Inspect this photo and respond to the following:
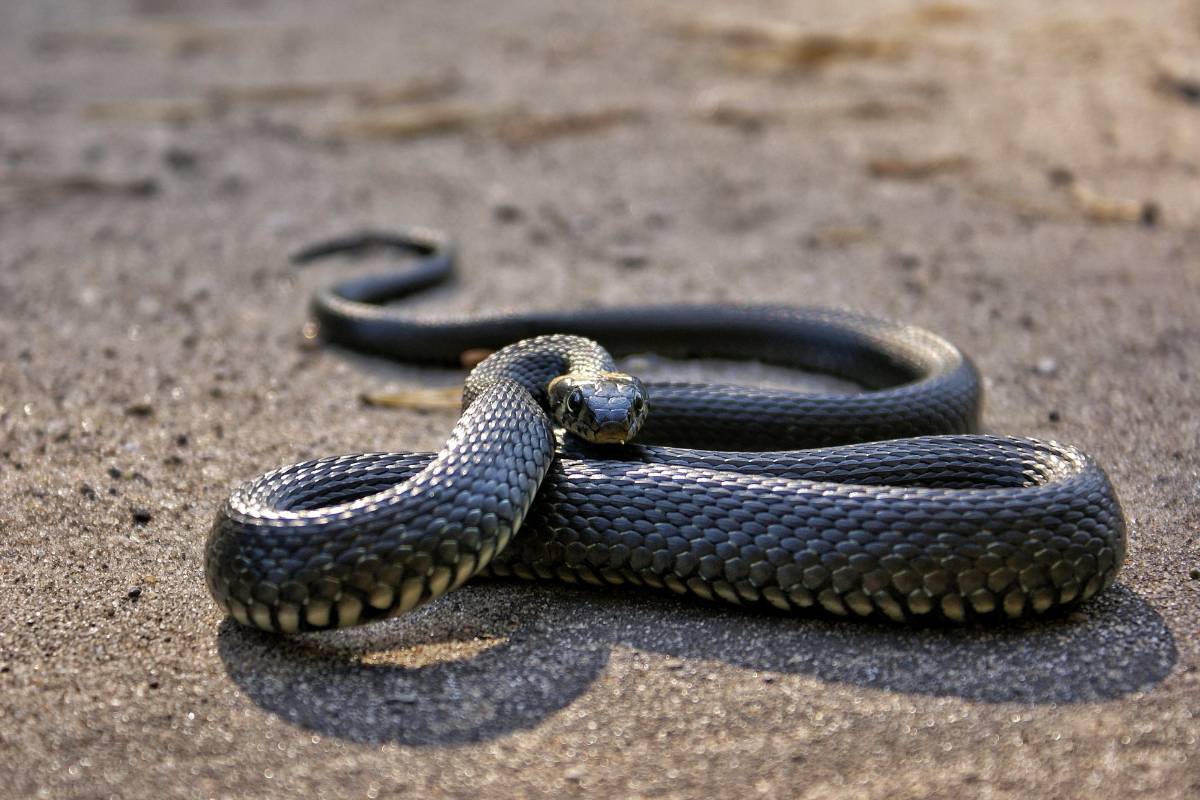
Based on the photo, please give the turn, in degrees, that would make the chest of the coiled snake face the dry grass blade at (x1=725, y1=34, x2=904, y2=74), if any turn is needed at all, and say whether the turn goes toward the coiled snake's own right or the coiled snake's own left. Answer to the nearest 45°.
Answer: approximately 180°

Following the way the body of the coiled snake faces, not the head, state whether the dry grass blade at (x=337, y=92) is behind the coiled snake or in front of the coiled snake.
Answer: behind

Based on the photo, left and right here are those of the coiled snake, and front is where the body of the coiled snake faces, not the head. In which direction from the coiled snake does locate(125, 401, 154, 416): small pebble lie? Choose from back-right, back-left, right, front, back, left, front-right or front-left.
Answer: back-right

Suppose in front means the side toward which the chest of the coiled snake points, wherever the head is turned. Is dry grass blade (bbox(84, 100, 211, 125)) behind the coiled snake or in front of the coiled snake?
behind

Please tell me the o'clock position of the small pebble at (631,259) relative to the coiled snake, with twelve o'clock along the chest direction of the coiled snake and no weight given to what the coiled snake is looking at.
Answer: The small pebble is roughly at 6 o'clock from the coiled snake.

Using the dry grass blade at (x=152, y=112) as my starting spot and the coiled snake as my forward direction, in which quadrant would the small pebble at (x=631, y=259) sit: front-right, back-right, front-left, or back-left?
front-left

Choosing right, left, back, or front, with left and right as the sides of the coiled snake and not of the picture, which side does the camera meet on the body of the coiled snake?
front

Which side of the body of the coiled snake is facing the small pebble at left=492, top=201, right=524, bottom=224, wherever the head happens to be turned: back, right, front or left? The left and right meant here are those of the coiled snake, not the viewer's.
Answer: back
